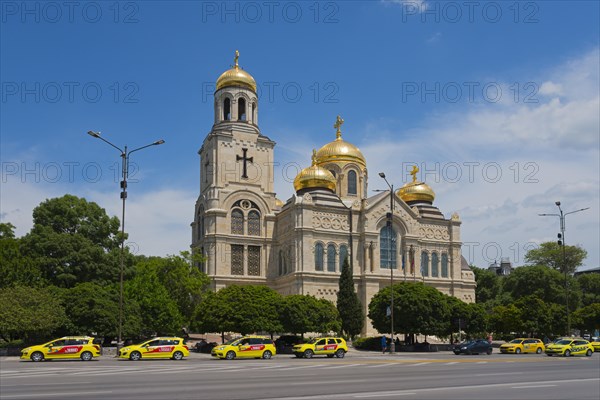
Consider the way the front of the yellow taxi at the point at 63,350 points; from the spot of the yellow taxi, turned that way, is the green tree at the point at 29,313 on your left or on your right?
on your right

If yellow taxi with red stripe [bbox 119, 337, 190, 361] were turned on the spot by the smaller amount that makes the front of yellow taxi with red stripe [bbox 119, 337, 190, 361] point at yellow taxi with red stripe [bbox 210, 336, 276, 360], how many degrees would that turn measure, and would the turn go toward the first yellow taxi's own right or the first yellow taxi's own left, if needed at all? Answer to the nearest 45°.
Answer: approximately 180°

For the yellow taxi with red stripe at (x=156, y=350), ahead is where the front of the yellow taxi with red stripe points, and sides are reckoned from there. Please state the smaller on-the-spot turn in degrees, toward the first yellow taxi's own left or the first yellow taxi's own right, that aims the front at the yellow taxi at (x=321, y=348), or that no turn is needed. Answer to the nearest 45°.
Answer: approximately 180°

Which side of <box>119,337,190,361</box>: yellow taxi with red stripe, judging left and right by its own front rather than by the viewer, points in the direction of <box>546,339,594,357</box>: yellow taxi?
back

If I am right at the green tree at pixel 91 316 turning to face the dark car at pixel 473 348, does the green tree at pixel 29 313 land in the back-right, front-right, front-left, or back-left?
back-right

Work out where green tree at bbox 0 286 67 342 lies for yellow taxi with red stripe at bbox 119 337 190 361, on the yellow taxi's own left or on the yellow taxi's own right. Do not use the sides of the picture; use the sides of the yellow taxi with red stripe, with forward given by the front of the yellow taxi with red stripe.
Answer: on the yellow taxi's own right

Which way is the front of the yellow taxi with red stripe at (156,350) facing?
to the viewer's left

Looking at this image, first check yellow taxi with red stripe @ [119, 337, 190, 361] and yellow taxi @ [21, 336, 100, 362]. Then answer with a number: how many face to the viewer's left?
2

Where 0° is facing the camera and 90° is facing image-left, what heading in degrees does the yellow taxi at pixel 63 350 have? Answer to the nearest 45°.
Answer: approximately 90°

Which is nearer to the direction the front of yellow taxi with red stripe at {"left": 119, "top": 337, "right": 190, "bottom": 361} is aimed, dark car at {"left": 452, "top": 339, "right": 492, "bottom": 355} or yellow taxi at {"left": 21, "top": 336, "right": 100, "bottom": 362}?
the yellow taxi

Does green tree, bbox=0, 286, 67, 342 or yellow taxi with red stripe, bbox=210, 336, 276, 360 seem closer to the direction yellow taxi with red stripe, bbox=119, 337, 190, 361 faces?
the green tree

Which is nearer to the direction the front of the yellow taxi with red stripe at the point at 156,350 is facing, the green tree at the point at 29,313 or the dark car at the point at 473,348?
the green tree

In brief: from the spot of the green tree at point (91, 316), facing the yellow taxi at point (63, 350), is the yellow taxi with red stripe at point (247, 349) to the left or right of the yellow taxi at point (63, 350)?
left
